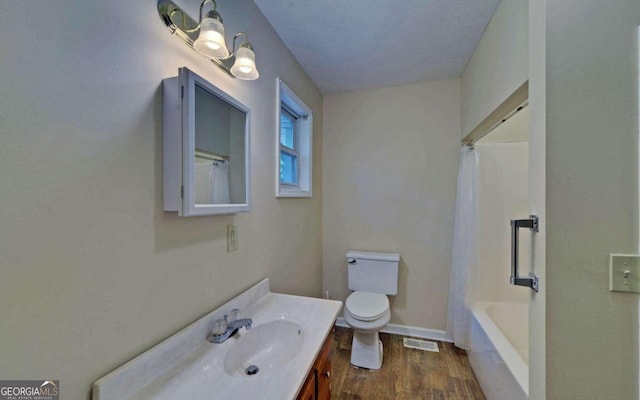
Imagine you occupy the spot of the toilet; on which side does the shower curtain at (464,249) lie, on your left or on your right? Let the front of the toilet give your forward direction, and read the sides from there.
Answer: on your left

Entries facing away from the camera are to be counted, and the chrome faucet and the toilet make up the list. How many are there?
0

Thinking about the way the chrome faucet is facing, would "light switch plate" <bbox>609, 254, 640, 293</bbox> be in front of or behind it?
in front

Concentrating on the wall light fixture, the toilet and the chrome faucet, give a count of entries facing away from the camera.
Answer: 0

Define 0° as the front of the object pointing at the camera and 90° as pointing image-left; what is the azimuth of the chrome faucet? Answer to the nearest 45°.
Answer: approximately 315°

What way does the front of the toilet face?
toward the camera

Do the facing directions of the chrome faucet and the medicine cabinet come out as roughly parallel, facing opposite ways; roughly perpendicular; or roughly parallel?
roughly parallel

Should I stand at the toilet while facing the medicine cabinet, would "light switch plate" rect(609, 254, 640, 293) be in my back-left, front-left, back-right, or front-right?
front-left

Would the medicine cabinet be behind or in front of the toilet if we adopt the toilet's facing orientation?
in front

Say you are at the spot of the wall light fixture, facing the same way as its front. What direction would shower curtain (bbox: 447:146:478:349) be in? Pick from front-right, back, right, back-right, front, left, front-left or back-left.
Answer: front-left

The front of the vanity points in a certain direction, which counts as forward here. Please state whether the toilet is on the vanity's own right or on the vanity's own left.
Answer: on the vanity's own left

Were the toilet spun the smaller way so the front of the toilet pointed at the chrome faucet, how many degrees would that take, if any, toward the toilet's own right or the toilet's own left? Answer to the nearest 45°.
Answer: approximately 45° to the toilet's own right

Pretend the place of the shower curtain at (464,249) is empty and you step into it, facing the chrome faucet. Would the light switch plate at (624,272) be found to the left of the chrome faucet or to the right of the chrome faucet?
left

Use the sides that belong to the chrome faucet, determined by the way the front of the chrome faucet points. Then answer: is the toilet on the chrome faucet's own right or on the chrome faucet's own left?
on the chrome faucet's own left

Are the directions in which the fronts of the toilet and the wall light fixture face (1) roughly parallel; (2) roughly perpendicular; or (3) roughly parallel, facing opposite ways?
roughly perpendicular
